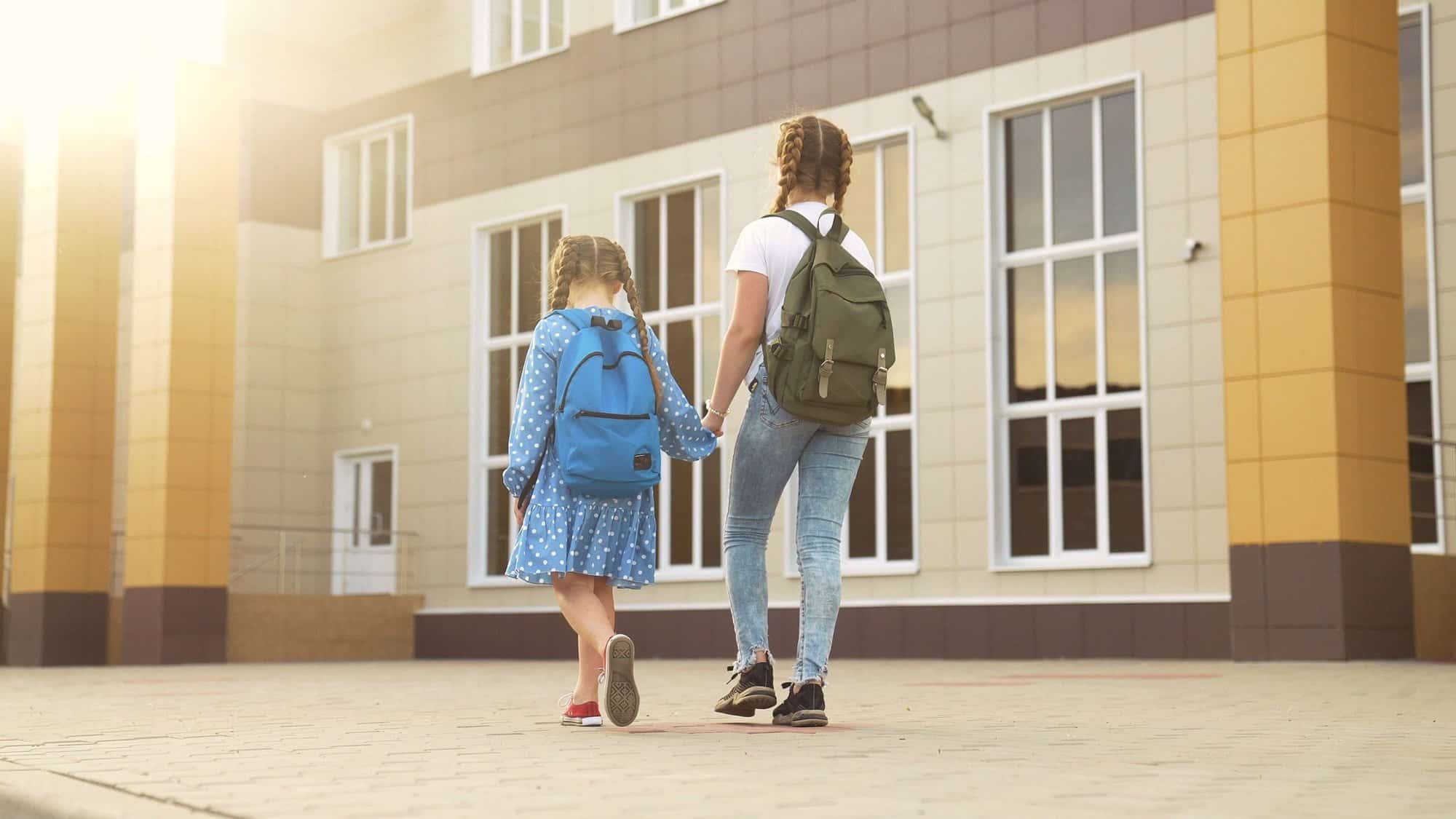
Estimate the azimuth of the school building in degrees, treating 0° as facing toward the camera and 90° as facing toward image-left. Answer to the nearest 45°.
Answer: approximately 45°

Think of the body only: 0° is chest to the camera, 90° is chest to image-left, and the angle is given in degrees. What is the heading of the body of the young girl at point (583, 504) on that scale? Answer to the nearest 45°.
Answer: approximately 180°

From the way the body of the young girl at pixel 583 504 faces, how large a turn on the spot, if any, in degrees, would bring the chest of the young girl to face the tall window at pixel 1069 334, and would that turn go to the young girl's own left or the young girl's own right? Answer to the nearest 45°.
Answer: approximately 45° to the young girl's own right

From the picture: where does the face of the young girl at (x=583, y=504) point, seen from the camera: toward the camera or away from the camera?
away from the camera

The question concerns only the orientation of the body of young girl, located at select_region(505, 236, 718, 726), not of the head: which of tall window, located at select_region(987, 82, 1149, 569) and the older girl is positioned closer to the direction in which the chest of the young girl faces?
the tall window

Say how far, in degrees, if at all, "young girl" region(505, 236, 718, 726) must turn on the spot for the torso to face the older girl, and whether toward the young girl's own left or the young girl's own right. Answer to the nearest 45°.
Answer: approximately 90° to the young girl's own right
